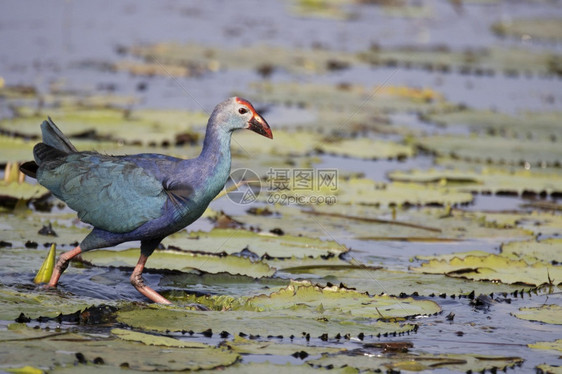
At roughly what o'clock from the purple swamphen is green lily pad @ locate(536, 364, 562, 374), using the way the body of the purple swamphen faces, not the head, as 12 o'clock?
The green lily pad is roughly at 1 o'clock from the purple swamphen.

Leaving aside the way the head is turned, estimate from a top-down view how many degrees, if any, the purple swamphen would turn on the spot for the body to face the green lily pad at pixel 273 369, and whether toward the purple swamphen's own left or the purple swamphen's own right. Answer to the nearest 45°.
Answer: approximately 45° to the purple swamphen's own right

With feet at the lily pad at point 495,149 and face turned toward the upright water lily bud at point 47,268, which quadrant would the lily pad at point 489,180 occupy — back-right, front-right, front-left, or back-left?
front-left

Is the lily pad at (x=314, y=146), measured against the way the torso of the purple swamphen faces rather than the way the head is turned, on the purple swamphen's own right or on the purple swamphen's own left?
on the purple swamphen's own left

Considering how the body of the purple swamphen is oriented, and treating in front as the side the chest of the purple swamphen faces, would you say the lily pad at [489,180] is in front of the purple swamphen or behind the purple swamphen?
in front

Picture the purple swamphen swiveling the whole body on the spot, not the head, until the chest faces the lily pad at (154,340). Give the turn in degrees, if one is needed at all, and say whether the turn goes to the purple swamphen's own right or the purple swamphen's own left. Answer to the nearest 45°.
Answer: approximately 90° to the purple swamphen's own right

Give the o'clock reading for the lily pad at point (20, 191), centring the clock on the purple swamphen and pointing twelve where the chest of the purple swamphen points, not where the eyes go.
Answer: The lily pad is roughly at 8 o'clock from the purple swamphen.

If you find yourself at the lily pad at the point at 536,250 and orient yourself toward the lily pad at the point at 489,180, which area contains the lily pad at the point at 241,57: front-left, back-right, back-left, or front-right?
front-left

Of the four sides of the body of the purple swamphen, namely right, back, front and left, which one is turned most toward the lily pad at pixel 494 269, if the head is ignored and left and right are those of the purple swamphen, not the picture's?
front

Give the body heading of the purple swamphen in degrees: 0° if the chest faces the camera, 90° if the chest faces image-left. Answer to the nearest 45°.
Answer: approximately 270°

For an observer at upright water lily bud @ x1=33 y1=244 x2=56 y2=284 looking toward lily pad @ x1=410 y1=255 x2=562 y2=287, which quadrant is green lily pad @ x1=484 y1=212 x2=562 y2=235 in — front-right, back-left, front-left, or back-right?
front-left

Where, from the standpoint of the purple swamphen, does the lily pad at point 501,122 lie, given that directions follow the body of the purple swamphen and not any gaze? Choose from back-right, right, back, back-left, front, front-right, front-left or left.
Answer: front-left

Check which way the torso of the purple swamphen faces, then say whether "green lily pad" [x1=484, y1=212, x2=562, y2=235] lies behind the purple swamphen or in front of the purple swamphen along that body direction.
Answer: in front

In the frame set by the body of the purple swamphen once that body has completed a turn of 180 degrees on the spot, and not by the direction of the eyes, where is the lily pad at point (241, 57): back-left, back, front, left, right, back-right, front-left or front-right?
right

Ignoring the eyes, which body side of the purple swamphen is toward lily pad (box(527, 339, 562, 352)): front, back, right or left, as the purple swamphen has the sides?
front

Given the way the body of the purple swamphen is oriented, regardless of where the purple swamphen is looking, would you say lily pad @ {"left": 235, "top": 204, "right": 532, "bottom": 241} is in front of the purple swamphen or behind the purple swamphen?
in front

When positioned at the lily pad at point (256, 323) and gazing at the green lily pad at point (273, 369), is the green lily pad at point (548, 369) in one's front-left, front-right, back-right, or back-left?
front-left
